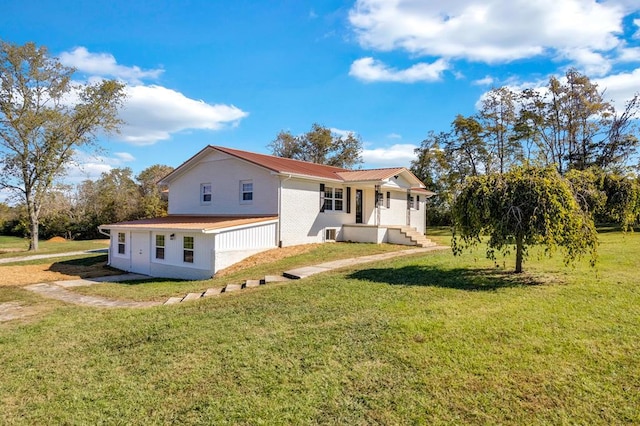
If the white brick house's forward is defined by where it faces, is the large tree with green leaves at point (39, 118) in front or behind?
behind

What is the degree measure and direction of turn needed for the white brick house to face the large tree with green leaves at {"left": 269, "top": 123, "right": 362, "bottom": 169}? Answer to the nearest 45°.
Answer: approximately 135° to its left

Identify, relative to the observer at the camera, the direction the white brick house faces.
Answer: facing the viewer and to the right of the viewer

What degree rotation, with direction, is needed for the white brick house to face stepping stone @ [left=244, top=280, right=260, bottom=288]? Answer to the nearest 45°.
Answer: approximately 45° to its right

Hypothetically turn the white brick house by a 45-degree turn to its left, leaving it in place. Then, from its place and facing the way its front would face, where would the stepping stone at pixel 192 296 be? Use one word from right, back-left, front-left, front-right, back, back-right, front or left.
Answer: right

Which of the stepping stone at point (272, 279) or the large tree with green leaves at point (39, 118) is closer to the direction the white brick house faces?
the stepping stone
